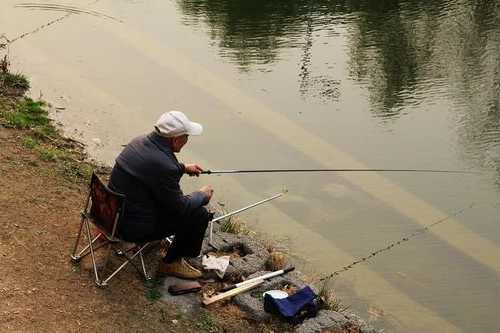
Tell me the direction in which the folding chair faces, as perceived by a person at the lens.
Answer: facing away from the viewer and to the right of the viewer

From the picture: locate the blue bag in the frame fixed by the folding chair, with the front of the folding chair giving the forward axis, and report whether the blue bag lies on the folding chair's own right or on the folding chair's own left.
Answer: on the folding chair's own right

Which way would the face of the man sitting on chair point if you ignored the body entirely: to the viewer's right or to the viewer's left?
to the viewer's right

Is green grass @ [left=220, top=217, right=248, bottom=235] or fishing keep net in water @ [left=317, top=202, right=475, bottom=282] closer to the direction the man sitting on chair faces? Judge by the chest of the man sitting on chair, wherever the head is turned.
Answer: the fishing keep net in water

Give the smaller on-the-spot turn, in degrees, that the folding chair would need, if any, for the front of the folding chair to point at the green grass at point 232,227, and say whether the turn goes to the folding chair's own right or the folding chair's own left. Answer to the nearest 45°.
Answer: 0° — it already faces it

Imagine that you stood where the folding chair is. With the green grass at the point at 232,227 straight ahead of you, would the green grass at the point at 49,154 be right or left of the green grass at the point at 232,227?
left

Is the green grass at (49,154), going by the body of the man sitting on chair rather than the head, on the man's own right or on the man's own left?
on the man's own left

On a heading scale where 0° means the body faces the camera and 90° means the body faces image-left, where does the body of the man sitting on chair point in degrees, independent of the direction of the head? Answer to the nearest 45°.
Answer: approximately 270°
